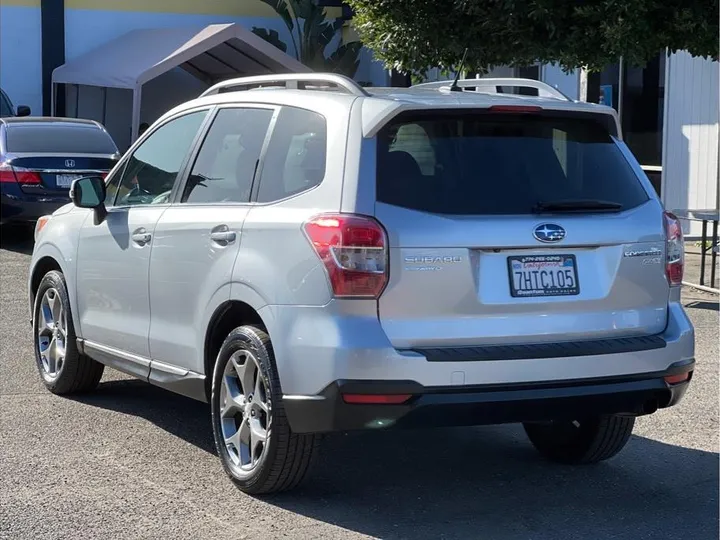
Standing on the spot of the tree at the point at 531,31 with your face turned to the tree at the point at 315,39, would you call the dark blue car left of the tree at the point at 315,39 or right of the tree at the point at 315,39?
left

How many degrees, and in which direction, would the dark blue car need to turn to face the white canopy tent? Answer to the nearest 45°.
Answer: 0° — it already faces it

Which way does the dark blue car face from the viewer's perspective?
away from the camera

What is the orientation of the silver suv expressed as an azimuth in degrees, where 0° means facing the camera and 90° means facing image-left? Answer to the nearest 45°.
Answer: approximately 135°

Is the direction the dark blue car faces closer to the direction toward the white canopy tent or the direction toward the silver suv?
the white canopy tent
